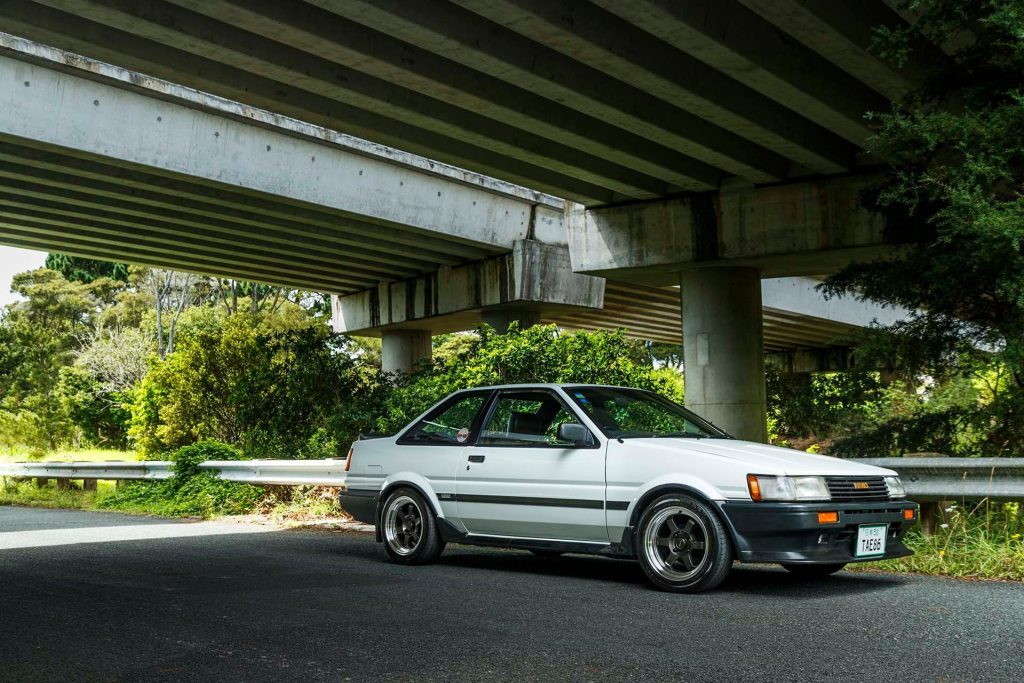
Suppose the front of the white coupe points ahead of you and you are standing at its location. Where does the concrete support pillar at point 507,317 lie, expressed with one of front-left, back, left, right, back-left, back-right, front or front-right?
back-left

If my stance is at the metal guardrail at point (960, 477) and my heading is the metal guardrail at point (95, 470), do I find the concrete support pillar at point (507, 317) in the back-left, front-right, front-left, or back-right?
front-right

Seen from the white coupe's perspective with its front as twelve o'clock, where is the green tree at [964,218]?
The green tree is roughly at 9 o'clock from the white coupe.

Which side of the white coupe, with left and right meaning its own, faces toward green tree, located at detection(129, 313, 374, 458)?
back

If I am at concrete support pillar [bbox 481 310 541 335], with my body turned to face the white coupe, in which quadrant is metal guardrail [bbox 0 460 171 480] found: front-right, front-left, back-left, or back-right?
front-right

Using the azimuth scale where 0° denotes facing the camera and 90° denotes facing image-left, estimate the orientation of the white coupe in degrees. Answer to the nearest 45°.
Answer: approximately 315°

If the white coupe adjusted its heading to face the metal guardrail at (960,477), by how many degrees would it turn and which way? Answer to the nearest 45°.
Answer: approximately 45° to its left

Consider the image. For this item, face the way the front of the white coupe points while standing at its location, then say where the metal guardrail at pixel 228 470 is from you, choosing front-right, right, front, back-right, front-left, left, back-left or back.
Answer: back

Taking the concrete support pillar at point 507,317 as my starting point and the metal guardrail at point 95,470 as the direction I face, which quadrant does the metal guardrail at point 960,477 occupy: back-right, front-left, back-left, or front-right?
front-left

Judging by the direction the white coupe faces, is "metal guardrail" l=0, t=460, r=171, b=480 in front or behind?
behind
